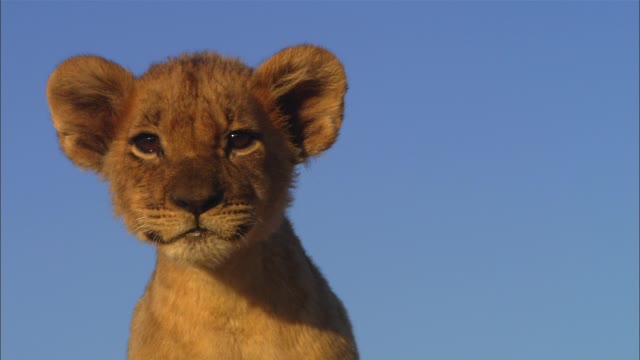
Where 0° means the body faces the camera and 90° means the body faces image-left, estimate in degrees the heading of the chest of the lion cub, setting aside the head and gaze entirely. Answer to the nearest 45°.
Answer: approximately 0°
